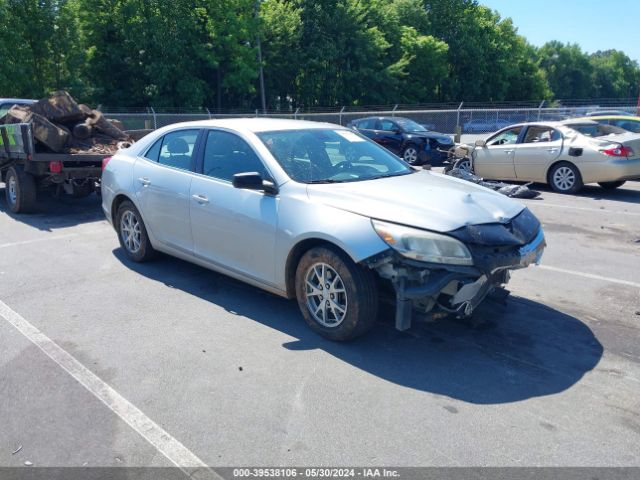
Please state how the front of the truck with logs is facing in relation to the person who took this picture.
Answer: facing away from the viewer and to the left of the viewer

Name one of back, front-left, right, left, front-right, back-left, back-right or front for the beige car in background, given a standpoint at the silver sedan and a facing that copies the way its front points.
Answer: left

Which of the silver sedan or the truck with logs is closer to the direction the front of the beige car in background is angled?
the truck with logs

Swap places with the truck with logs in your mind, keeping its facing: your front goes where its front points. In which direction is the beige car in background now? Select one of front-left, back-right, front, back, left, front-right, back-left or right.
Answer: back-right

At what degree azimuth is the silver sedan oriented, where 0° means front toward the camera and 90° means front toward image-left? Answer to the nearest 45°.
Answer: approximately 315°

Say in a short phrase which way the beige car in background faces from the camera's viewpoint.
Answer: facing away from the viewer and to the left of the viewer

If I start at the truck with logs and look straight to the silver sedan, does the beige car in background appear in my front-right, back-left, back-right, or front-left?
front-left

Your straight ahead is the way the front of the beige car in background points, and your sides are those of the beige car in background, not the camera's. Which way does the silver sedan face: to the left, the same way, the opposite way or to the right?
the opposite way

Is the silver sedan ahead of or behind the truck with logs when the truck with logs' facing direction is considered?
behind

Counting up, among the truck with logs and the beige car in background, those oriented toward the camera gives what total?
0
